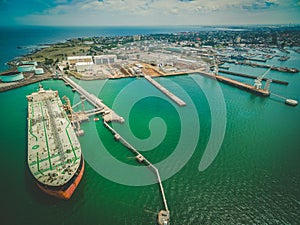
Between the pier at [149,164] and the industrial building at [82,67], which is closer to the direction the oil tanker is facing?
the pier

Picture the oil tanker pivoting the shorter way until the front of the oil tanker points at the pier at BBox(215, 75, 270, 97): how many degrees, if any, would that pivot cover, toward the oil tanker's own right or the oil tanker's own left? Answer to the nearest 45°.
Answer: approximately 90° to the oil tanker's own left

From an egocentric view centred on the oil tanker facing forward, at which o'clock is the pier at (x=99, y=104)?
The pier is roughly at 7 o'clock from the oil tanker.

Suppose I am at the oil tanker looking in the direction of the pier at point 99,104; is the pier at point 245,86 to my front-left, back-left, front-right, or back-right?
front-right

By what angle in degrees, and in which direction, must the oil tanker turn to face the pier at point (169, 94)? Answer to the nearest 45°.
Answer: approximately 135° to its left

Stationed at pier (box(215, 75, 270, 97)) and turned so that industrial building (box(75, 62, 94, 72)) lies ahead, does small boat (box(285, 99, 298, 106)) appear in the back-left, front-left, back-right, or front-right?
back-left

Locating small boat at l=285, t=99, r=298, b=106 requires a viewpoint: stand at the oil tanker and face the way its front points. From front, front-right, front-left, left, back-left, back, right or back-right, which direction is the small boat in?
left

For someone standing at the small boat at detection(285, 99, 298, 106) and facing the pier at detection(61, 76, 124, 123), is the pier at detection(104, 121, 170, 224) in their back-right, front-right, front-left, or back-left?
front-left

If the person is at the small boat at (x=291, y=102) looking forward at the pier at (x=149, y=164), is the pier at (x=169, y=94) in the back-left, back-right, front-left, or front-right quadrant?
front-right

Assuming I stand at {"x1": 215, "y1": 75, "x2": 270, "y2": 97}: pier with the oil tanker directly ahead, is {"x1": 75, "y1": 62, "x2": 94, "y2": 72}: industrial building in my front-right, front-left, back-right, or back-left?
front-right

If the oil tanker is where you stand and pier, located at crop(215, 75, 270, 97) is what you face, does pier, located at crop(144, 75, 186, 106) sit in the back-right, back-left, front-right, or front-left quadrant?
front-left

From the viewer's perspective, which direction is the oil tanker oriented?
toward the camera

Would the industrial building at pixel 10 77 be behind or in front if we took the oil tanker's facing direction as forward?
behind
